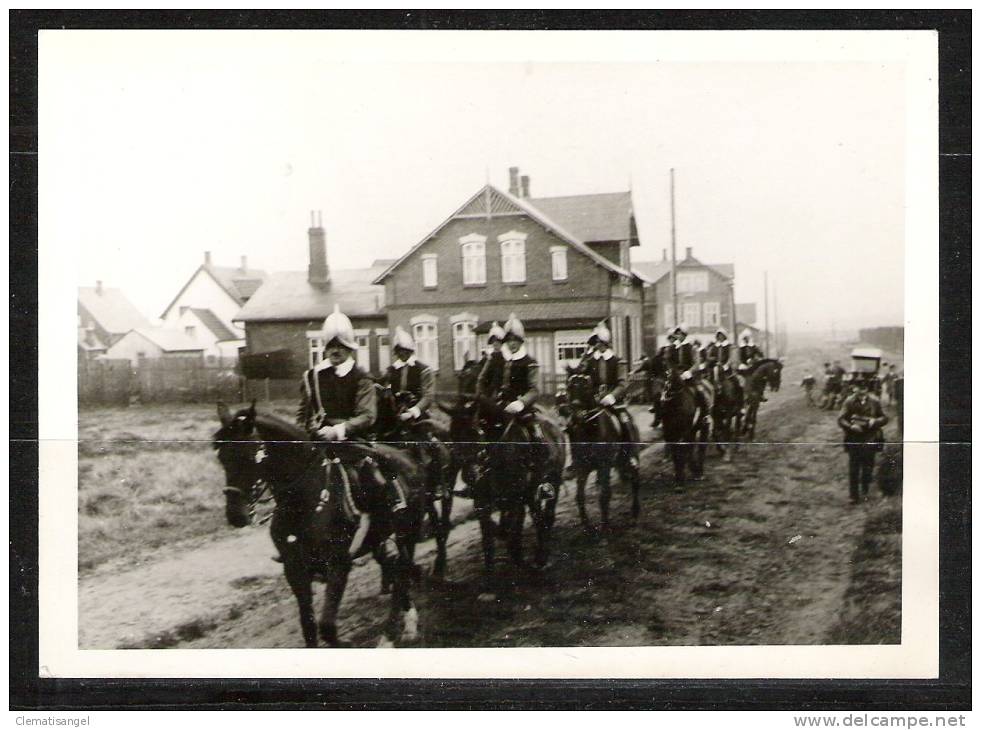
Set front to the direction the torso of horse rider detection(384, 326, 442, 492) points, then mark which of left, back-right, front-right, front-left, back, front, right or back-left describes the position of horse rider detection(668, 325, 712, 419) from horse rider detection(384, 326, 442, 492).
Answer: back-left

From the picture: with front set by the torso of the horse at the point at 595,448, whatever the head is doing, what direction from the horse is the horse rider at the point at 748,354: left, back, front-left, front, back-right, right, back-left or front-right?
back-left
